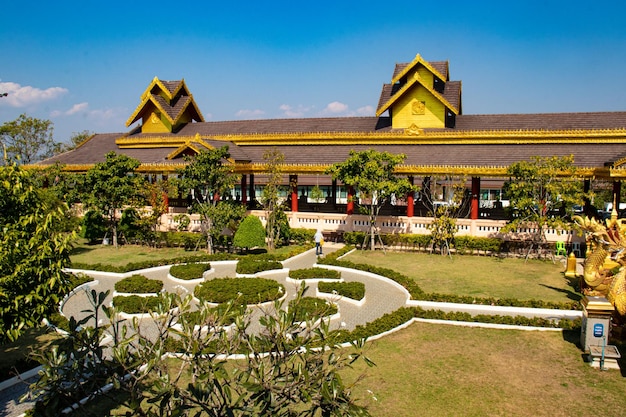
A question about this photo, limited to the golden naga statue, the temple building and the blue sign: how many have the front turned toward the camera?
2

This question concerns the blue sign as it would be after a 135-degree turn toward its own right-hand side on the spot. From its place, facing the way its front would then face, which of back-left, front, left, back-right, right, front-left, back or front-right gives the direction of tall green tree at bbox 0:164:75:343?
left

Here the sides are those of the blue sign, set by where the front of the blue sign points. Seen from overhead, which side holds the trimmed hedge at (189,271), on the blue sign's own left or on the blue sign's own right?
on the blue sign's own right

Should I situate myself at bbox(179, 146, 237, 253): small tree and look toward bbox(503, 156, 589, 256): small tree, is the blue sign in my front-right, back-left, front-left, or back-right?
front-right

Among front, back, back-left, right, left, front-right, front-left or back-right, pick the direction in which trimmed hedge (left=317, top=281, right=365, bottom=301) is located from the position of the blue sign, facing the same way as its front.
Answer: right

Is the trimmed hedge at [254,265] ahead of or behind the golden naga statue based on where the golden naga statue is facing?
ahead

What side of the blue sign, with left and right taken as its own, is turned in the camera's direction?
front

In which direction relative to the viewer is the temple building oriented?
toward the camera

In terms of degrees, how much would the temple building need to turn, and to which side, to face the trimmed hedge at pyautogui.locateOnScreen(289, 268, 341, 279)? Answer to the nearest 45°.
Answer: approximately 45° to its right

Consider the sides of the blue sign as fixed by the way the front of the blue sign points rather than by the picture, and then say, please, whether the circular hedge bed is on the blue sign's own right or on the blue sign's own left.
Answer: on the blue sign's own right

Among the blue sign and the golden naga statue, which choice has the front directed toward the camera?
the blue sign

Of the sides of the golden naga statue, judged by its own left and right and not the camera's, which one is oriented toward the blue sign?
left

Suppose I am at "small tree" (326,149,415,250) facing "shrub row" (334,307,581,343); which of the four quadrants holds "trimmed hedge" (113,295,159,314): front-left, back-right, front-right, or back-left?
front-right

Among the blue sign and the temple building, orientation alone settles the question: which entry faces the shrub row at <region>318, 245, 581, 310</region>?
the temple building

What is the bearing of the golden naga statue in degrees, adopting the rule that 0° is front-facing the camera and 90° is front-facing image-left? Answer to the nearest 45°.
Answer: approximately 90°
